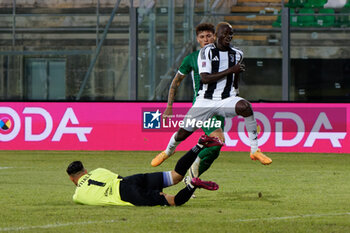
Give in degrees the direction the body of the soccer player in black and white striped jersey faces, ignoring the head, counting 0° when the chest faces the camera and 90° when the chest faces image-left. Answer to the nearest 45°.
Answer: approximately 315°

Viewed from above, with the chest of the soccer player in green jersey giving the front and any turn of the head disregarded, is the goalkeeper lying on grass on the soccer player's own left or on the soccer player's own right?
on the soccer player's own right

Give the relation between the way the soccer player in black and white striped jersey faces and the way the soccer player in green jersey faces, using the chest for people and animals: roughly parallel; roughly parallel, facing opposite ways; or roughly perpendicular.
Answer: roughly parallel
